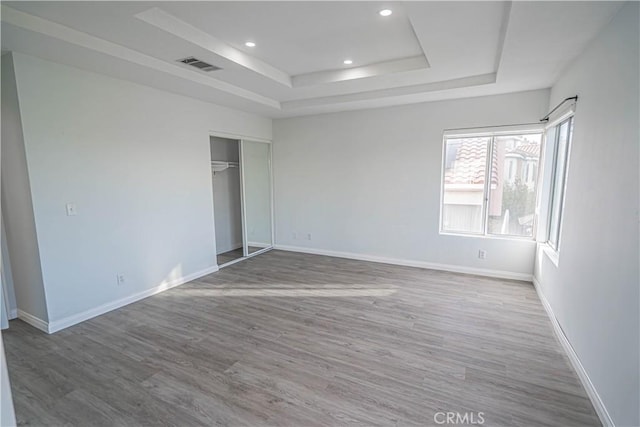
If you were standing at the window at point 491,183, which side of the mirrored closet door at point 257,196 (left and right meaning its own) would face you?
front

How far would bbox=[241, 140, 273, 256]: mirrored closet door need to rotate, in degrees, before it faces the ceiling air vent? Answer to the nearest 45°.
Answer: approximately 45° to its right

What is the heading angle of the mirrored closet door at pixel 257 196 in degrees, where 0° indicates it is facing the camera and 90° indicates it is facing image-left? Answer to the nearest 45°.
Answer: approximately 315°

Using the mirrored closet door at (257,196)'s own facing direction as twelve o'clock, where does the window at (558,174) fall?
The window is roughly at 12 o'clock from the mirrored closet door.

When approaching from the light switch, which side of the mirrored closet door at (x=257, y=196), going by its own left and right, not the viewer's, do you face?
right

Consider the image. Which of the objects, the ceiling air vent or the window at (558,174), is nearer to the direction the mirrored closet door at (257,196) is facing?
the window

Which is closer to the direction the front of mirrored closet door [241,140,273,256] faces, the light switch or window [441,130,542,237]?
the window

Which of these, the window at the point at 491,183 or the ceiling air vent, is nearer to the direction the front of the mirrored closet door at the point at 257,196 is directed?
the window
